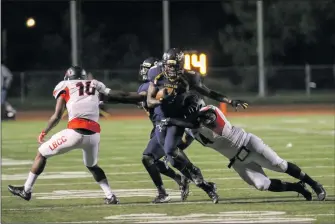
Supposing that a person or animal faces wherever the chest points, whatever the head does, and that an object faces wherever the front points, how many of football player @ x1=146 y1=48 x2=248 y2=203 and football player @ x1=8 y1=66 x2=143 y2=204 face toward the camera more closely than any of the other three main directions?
1

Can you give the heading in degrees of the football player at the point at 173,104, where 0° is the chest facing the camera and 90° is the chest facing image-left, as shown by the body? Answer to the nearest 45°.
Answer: approximately 0°

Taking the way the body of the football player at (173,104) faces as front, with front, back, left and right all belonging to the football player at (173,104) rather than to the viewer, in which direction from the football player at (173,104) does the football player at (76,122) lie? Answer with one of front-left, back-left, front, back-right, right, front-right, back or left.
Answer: right

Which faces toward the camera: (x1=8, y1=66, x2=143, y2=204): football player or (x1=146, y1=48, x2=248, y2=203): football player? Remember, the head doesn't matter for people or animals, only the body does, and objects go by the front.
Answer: (x1=146, y1=48, x2=248, y2=203): football player

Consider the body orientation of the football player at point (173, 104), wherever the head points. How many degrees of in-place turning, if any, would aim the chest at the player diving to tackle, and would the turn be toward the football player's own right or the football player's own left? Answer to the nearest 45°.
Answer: approximately 90° to the football player's own left
